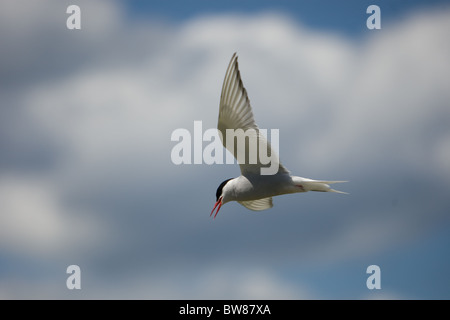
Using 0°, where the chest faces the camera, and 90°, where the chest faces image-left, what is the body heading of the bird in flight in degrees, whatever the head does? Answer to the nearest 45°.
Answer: approximately 90°
